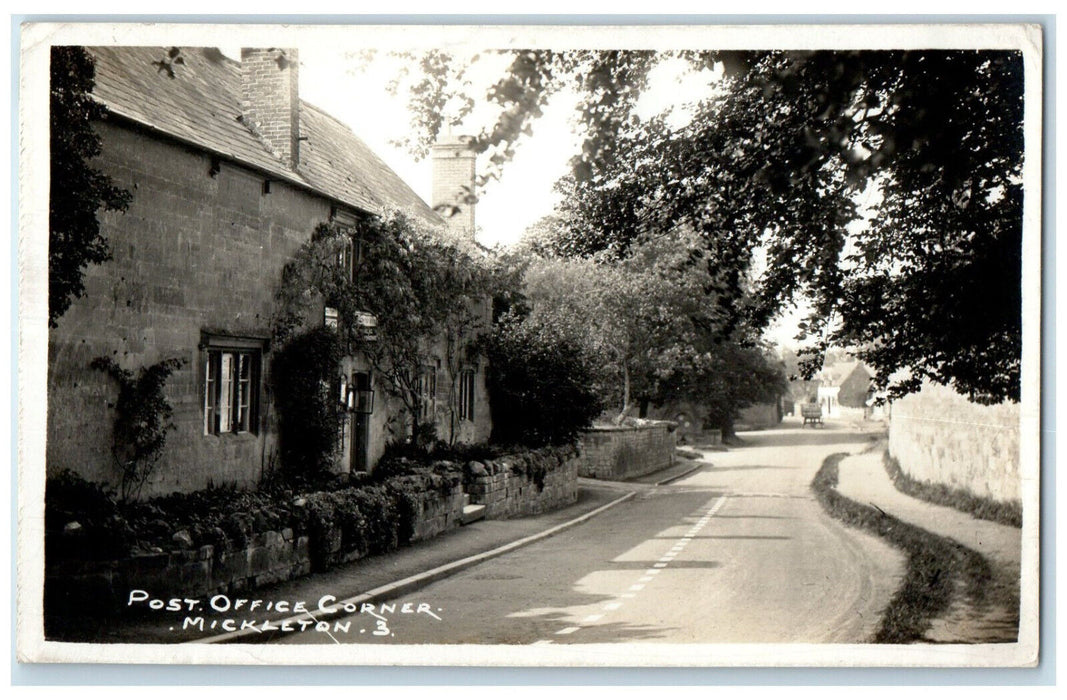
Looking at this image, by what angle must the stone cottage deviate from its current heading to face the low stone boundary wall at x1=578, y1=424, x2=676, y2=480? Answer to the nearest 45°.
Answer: approximately 45° to its left

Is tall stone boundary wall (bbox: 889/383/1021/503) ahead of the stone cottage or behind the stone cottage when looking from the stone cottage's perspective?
ahead

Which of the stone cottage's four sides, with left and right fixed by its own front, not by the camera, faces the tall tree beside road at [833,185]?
front

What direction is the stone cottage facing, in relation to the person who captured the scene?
facing the viewer and to the right of the viewer

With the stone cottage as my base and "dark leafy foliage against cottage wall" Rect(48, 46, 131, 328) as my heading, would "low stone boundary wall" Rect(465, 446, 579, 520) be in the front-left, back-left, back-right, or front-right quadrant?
back-left

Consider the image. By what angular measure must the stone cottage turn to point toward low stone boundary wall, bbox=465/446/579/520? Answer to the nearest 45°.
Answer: approximately 45° to its left
